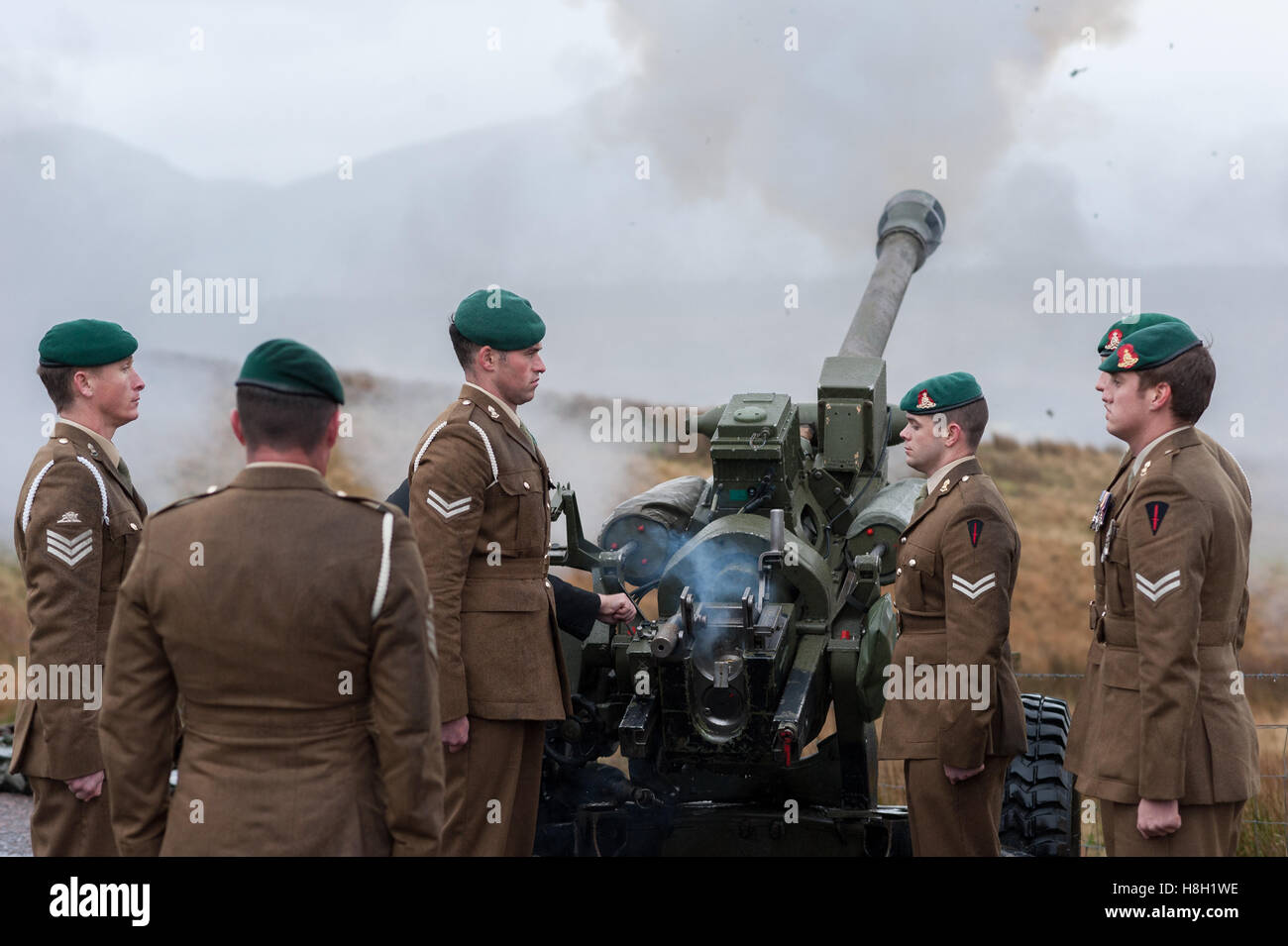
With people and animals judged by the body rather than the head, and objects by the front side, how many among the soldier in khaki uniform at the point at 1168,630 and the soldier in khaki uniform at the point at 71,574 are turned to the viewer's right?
1

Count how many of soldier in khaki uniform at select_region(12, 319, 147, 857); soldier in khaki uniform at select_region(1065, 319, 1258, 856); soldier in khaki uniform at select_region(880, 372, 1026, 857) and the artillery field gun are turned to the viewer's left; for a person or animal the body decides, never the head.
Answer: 2

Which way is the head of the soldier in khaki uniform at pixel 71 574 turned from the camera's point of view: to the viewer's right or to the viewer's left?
to the viewer's right

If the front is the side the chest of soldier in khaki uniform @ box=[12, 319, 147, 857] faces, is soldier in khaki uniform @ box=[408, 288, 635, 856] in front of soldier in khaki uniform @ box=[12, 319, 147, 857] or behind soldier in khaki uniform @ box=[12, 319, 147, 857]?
in front

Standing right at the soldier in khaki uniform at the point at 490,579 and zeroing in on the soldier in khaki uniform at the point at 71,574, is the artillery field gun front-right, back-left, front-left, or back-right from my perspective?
back-right

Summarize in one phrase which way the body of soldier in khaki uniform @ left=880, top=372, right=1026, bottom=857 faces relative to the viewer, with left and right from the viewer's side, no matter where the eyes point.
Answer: facing to the left of the viewer

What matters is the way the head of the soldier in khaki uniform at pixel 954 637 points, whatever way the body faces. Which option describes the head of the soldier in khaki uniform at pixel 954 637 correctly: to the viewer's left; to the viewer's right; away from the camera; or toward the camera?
to the viewer's left

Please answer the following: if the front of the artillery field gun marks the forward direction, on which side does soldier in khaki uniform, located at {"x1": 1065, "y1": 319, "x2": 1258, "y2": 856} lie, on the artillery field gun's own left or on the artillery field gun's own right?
on the artillery field gun's own right

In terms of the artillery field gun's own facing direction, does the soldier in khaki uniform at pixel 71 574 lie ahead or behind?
behind

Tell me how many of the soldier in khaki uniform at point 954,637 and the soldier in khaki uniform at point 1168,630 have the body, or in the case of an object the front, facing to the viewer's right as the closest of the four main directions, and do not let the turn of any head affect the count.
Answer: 0

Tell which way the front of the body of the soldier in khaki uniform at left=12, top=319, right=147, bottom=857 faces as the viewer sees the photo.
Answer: to the viewer's right

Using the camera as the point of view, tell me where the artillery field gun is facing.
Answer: facing away from the viewer and to the right of the viewer

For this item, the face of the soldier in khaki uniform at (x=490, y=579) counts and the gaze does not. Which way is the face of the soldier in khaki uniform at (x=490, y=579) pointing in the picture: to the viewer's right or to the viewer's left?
to the viewer's right
